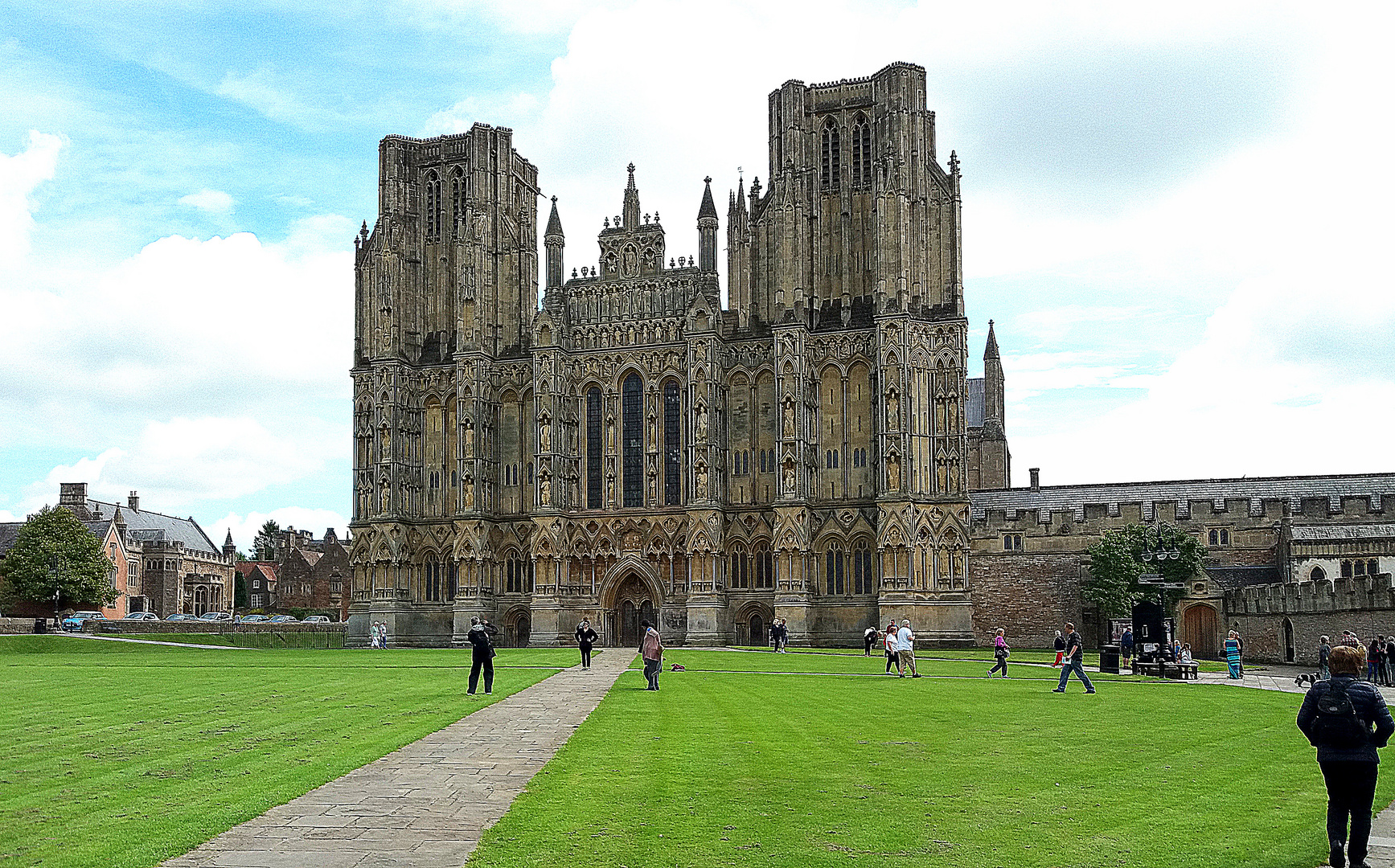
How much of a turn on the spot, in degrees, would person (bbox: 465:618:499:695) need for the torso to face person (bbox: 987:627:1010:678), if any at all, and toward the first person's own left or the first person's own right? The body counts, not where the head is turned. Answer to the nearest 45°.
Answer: approximately 45° to the first person's own right

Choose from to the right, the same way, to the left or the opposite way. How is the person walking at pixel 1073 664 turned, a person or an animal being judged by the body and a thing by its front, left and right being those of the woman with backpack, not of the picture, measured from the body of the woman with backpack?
to the left

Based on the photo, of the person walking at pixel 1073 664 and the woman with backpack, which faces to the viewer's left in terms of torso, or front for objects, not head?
the person walking

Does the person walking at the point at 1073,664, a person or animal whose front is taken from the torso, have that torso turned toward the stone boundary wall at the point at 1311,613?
no

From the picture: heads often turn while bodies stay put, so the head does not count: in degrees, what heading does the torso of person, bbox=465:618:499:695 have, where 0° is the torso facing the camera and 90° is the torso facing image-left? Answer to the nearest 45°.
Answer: approximately 180°

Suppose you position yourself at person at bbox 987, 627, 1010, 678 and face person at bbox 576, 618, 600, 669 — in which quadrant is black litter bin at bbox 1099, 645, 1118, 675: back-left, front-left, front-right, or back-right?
back-right

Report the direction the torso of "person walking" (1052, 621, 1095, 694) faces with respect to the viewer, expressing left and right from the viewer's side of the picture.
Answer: facing to the left of the viewer

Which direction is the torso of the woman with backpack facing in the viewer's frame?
away from the camera

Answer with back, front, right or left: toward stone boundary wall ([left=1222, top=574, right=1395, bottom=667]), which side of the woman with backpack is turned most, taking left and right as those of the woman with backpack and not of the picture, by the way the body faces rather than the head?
front

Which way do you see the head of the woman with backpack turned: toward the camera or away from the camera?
away from the camera

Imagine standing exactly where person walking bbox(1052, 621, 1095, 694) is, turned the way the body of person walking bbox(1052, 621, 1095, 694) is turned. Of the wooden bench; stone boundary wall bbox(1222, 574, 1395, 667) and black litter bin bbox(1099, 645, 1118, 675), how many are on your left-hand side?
0

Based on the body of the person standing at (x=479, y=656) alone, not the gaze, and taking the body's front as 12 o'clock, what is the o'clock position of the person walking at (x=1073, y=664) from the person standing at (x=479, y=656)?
the person walking at (x=1073, y=664) is roughly at 3 o'clock from the person standing at (x=479, y=656).

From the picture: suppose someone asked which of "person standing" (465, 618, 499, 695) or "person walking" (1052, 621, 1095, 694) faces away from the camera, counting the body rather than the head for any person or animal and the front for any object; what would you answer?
"person standing" (465, 618, 499, 695)

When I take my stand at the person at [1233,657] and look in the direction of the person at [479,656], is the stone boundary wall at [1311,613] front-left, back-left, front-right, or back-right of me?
back-right
